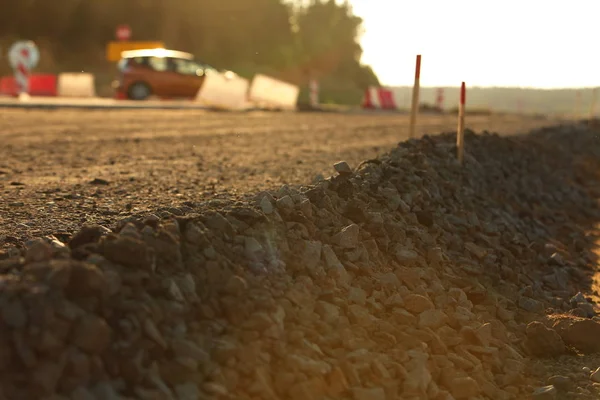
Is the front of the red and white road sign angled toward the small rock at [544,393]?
yes

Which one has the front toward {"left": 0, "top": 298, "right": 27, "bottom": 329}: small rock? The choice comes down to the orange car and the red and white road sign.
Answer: the red and white road sign

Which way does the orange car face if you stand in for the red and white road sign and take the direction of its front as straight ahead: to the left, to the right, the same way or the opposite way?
to the left

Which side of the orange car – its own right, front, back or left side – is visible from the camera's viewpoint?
right

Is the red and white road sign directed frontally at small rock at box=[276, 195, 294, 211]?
yes

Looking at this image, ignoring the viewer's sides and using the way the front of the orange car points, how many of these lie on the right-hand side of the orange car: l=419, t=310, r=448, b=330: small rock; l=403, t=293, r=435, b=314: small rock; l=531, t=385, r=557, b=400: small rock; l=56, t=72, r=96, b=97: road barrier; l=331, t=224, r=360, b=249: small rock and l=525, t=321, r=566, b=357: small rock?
5

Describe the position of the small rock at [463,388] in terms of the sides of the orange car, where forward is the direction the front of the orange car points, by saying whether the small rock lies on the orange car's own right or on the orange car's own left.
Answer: on the orange car's own right

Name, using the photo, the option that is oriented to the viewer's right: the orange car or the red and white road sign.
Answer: the orange car

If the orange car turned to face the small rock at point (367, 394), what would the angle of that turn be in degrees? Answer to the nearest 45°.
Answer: approximately 90° to its right

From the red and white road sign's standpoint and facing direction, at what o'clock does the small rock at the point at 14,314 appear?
The small rock is roughly at 12 o'clock from the red and white road sign.
